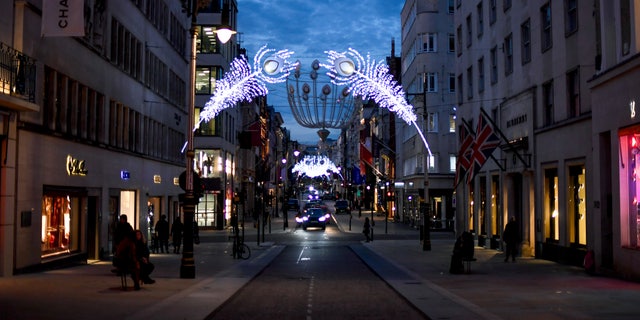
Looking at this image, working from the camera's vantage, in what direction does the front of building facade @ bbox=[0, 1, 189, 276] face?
facing the viewer and to the right of the viewer

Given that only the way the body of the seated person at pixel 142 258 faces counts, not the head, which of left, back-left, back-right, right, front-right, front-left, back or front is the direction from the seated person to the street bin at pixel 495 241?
front-left

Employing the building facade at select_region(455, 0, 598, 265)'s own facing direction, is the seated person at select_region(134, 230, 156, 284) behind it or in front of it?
in front

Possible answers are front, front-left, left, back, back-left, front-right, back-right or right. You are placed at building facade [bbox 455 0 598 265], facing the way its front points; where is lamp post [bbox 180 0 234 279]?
front

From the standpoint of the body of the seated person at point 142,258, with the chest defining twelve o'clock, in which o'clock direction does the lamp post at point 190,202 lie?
The lamp post is roughly at 10 o'clock from the seated person.

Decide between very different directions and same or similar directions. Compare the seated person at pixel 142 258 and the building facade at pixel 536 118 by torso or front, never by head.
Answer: very different directions

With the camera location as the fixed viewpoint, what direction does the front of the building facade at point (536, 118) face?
facing the viewer and to the left of the viewer
